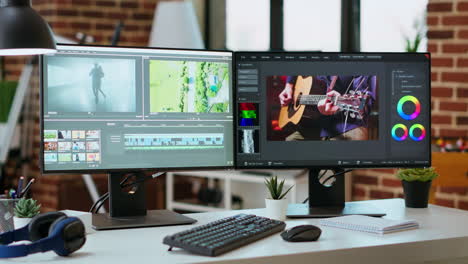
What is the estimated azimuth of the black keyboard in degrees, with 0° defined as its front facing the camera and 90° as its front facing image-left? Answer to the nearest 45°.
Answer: approximately 315°

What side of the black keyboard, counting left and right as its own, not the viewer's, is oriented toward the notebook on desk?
left

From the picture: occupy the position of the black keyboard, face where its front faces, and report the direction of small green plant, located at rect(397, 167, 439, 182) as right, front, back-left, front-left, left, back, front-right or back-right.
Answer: left

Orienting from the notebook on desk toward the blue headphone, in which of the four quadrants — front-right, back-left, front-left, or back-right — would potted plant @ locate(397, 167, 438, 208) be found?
back-right

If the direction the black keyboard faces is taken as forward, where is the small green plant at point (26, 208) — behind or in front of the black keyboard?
behind

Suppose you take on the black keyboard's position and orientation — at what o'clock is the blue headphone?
The blue headphone is roughly at 4 o'clock from the black keyboard.

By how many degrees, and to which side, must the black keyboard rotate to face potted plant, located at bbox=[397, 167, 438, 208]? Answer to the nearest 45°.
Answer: approximately 90° to its left

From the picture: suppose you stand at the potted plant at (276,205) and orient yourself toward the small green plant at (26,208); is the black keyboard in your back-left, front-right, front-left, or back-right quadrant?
front-left
